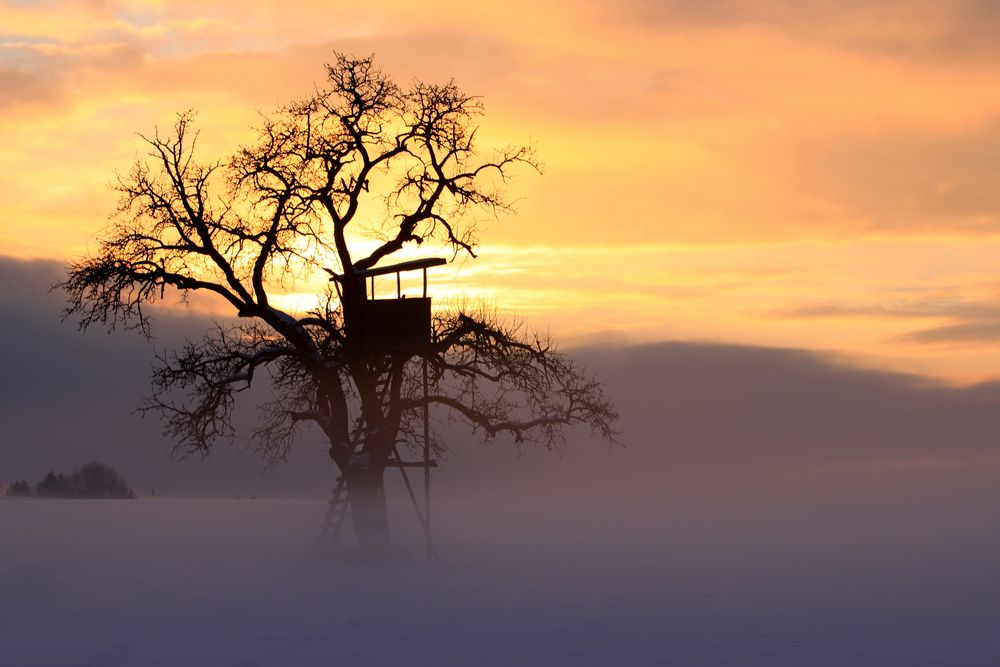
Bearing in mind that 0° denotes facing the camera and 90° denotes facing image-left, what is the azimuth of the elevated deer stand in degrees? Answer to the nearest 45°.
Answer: approximately 270°
